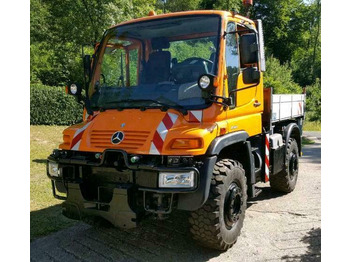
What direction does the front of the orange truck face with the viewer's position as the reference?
facing the viewer and to the left of the viewer

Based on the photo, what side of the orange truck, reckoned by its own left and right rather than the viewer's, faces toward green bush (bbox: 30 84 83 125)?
right
